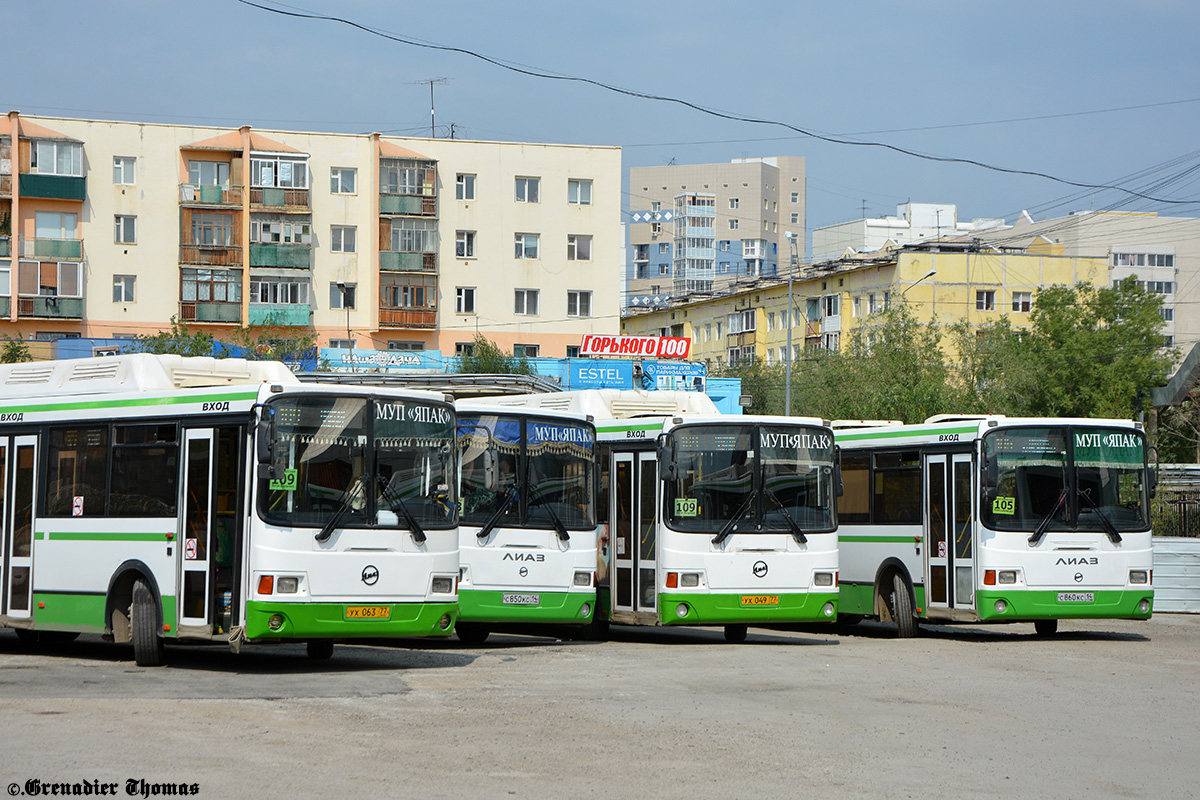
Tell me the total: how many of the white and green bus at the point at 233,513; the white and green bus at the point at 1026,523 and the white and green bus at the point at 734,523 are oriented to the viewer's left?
0

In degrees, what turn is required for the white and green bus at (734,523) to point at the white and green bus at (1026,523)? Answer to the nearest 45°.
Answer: approximately 45° to its left

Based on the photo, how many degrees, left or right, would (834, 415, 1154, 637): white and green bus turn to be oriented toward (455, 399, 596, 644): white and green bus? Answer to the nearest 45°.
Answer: approximately 90° to its right

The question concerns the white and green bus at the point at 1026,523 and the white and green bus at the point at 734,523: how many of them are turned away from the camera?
0

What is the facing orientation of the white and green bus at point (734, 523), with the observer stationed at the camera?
facing the viewer and to the right of the viewer

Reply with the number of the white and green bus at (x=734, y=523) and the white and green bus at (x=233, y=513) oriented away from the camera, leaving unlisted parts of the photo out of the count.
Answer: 0

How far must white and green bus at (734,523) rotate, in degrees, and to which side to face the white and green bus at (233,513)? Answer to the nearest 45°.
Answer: approximately 90° to its right

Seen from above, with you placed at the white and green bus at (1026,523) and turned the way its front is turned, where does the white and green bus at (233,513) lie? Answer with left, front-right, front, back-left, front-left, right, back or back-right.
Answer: right
